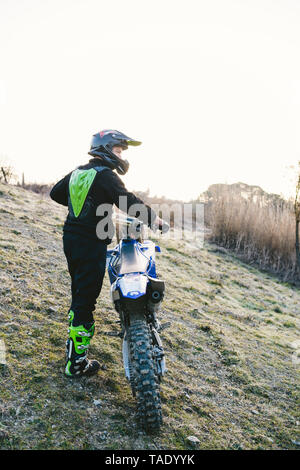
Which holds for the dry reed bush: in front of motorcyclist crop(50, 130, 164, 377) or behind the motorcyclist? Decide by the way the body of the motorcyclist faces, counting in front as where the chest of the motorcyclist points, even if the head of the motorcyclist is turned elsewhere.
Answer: in front

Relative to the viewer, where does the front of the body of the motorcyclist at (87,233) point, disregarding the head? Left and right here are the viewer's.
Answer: facing away from the viewer and to the right of the viewer

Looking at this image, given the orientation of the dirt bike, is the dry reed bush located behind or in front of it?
in front

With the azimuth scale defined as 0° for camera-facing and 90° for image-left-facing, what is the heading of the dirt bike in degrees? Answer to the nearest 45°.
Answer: approximately 180°

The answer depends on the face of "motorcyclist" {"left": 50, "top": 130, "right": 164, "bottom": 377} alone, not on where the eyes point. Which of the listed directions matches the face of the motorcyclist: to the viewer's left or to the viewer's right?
to the viewer's right
